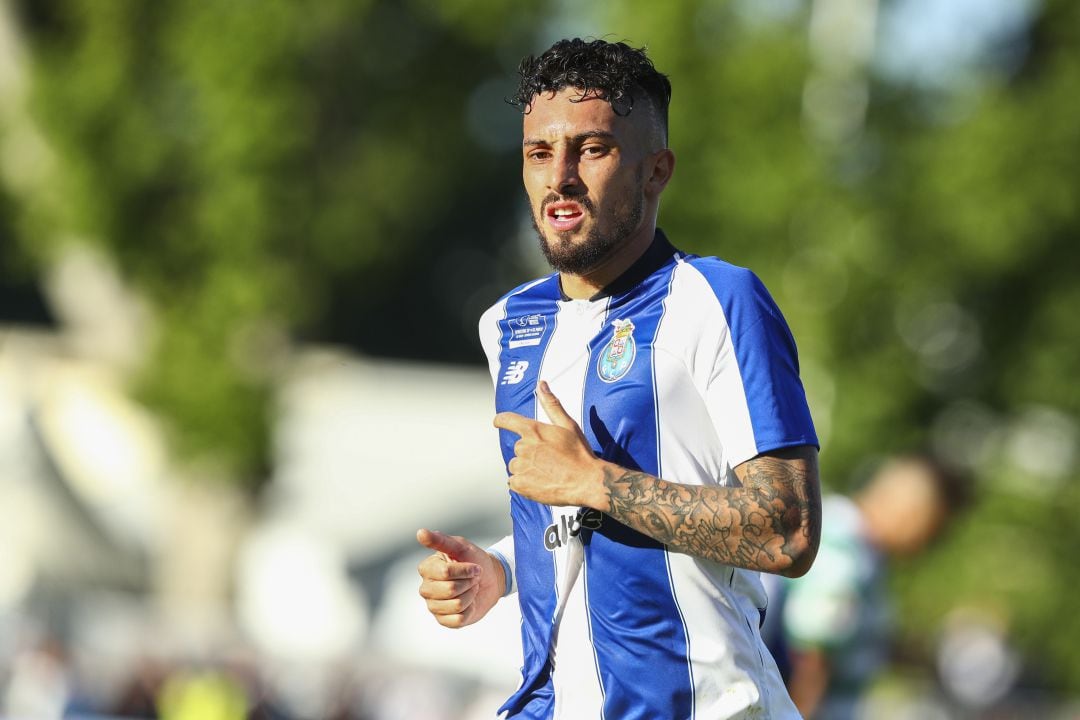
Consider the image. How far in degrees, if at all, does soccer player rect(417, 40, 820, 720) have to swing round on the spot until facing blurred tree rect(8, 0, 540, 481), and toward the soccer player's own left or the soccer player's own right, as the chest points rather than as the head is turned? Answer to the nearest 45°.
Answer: approximately 135° to the soccer player's own right

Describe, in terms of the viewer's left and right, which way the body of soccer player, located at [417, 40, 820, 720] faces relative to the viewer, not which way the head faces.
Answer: facing the viewer and to the left of the viewer

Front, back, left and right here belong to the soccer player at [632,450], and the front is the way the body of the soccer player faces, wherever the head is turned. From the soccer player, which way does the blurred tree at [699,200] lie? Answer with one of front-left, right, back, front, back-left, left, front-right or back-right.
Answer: back-right

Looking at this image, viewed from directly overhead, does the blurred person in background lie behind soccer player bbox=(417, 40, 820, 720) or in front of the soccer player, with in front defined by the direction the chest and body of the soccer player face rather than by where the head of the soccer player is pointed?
behind

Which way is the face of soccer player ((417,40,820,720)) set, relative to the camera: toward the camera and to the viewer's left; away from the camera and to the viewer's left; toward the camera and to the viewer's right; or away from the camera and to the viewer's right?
toward the camera and to the viewer's left

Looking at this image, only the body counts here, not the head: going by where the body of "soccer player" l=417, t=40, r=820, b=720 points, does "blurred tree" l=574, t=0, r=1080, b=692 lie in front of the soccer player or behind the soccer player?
behind
